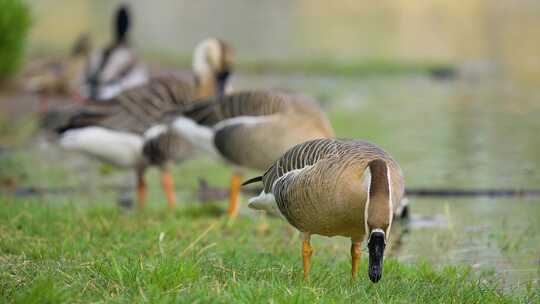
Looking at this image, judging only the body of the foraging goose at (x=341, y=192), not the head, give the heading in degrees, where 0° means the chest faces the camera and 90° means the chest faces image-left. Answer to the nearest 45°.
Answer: approximately 315°

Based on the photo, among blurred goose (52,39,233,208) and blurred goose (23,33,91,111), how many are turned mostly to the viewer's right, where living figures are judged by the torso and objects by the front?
2

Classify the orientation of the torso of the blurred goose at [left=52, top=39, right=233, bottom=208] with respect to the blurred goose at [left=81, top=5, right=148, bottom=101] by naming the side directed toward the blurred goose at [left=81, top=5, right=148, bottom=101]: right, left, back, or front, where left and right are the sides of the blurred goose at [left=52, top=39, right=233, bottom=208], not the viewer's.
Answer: left

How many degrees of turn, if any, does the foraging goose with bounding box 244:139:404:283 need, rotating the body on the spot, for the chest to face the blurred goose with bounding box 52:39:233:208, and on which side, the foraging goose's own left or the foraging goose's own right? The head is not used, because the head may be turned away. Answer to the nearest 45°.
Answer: approximately 180°

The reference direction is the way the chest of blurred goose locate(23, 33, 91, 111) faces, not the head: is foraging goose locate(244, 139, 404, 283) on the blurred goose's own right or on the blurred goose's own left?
on the blurred goose's own right

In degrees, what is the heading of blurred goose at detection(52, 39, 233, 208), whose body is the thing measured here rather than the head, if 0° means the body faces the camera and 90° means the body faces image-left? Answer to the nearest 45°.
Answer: approximately 270°

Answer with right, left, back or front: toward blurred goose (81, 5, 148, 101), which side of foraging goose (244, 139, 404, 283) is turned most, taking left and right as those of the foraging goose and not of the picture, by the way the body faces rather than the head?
back
